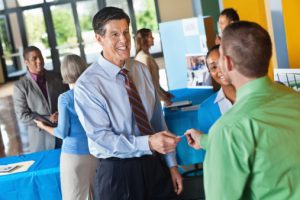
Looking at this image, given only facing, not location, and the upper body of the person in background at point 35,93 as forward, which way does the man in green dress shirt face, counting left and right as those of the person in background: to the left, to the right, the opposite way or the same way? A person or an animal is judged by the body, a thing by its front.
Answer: the opposite way

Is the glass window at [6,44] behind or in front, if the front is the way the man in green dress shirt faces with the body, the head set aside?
in front

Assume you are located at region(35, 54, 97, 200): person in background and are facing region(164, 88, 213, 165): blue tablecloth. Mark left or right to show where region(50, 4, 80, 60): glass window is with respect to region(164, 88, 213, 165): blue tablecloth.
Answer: left

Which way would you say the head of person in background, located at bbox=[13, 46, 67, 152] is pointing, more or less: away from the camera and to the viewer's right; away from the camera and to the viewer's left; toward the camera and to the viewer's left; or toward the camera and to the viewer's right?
toward the camera and to the viewer's right

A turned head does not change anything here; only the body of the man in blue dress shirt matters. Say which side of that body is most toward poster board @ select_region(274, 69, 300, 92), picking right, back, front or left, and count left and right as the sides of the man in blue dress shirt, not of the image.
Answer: left

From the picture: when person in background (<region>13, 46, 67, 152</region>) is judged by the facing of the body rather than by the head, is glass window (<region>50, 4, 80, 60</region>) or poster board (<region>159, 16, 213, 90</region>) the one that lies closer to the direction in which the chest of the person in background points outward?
the poster board

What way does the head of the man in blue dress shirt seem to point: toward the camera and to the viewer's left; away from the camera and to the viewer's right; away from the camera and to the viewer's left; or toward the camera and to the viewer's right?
toward the camera and to the viewer's right

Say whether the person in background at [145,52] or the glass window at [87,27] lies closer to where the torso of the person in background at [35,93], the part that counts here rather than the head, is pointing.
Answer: the person in background

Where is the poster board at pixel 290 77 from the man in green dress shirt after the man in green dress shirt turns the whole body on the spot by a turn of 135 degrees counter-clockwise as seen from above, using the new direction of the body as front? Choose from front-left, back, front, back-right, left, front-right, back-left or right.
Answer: back

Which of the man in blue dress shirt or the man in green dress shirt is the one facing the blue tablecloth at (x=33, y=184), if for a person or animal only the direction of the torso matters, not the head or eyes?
the man in green dress shirt

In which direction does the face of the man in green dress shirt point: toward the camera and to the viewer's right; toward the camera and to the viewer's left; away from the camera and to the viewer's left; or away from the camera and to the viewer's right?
away from the camera and to the viewer's left

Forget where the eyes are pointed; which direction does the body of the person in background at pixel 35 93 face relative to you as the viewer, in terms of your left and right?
facing the viewer and to the right of the viewer
